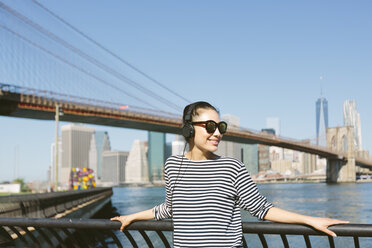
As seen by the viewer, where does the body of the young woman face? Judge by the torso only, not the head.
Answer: toward the camera
